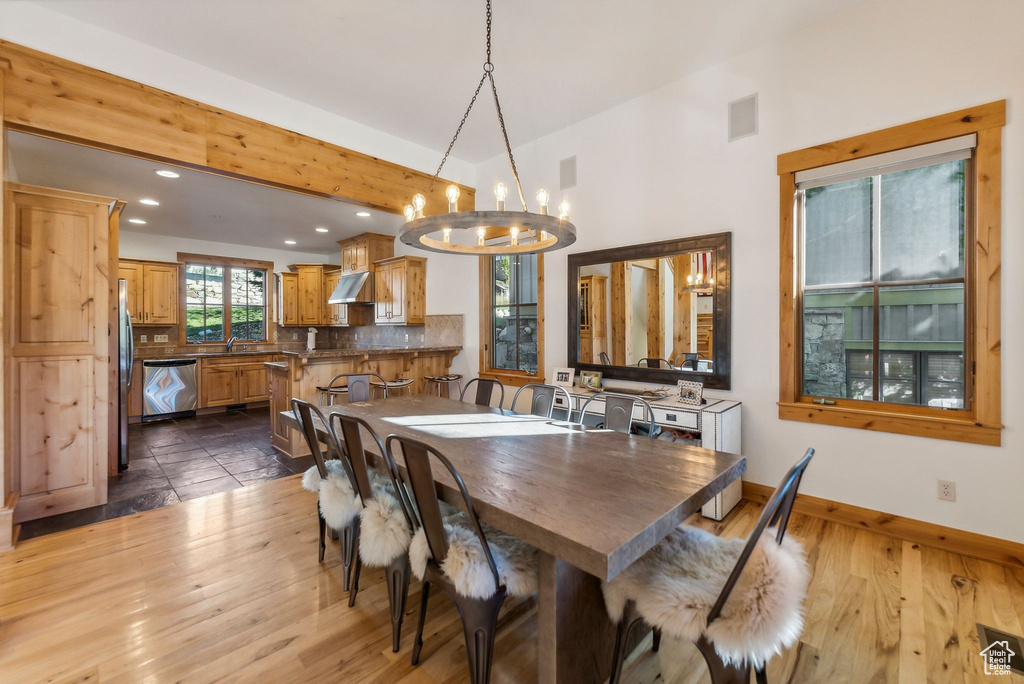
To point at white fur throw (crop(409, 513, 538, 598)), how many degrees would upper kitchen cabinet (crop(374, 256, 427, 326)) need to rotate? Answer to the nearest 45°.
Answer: approximately 45° to its left

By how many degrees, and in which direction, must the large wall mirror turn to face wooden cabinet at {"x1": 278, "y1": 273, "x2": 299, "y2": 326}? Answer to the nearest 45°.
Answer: approximately 45° to its right

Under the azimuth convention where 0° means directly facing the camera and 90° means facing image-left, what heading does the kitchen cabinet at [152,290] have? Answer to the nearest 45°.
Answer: approximately 0°

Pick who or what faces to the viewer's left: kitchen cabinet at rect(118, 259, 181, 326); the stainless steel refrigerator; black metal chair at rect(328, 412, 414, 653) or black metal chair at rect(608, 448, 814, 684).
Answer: black metal chair at rect(608, 448, 814, 684)

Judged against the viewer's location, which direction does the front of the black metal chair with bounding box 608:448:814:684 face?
facing to the left of the viewer

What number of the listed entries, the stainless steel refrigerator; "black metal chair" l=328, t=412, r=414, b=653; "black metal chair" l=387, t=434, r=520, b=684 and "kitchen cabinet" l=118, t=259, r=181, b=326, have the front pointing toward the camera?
1

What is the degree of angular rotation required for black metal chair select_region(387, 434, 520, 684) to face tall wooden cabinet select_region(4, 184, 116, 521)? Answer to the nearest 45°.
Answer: approximately 90° to its left

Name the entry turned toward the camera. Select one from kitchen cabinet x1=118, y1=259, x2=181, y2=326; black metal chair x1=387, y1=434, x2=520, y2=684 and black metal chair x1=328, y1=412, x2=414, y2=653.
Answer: the kitchen cabinet

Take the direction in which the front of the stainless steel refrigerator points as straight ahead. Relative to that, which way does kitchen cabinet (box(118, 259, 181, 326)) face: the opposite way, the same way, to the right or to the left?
to the right

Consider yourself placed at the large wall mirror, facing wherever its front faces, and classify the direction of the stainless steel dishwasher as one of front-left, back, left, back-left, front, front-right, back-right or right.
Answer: front-right

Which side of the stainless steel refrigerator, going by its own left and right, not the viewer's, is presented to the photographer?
right

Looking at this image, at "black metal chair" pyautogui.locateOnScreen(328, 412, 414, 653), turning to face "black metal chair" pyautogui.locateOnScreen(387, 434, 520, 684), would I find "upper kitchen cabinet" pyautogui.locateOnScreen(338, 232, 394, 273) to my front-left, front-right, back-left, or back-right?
back-left

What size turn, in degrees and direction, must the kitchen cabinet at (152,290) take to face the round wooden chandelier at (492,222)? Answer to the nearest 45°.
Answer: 0° — it already faces it

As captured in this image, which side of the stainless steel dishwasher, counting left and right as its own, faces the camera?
front

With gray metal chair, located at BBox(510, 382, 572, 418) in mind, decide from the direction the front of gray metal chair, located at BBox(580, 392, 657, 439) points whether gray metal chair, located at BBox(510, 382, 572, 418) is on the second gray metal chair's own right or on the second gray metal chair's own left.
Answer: on the second gray metal chair's own right

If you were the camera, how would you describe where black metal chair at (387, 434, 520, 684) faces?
facing away from the viewer and to the right of the viewer
